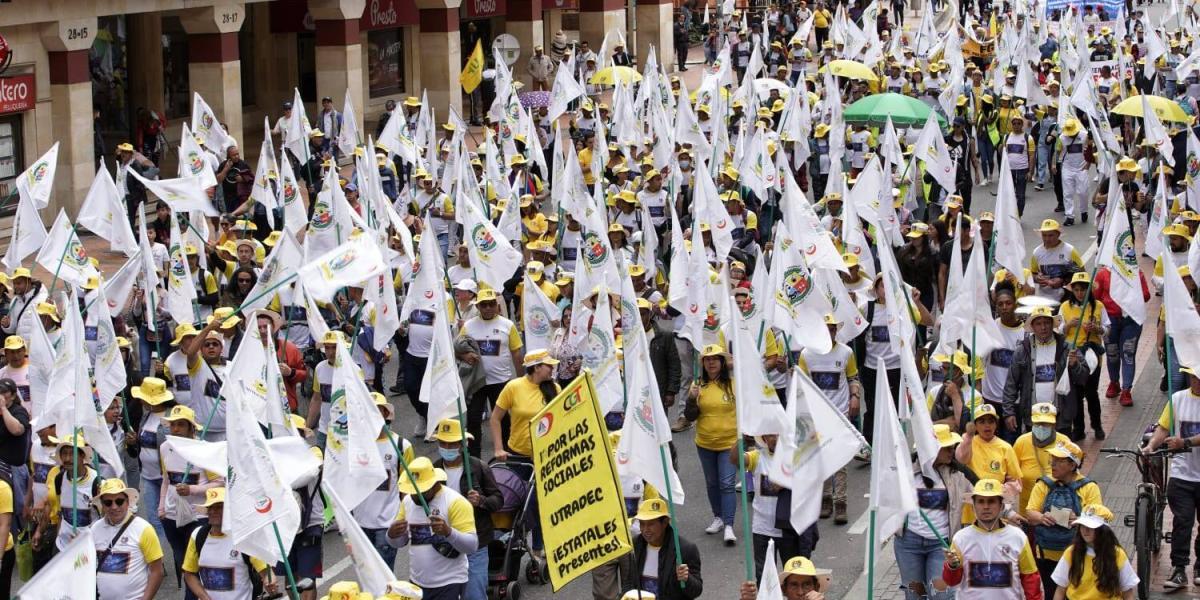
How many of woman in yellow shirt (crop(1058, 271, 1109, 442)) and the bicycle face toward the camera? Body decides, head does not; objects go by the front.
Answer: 2

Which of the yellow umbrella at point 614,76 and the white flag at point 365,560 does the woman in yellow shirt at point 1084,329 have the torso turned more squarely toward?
the white flag

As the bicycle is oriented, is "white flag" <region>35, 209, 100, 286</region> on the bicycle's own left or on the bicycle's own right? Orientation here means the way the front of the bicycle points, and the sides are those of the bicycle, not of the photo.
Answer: on the bicycle's own right

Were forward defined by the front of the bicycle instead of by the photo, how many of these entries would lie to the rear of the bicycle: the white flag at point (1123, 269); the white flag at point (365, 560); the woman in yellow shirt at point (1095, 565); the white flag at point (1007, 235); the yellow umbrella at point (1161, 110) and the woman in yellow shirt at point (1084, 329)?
4

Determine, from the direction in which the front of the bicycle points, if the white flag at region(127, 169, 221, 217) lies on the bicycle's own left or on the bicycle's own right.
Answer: on the bicycle's own right

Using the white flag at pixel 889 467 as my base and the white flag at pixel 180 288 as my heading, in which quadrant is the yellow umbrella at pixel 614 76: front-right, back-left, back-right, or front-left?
front-right

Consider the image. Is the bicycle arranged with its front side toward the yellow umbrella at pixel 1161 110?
no

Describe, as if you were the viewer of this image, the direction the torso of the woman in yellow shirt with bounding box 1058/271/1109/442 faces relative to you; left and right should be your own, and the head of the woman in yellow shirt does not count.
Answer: facing the viewer

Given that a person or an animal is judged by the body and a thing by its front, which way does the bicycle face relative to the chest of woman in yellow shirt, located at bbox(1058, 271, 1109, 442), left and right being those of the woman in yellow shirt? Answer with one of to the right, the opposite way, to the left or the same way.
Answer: the same way

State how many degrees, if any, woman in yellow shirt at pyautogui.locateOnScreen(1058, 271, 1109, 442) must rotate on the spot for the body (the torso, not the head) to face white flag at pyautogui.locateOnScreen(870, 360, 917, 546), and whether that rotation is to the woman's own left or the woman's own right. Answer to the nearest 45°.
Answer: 0° — they already face it

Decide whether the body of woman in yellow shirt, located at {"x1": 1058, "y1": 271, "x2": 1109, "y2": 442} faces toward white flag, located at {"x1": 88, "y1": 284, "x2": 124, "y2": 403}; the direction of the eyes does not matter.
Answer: no

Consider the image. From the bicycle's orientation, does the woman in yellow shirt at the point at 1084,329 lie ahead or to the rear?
to the rear

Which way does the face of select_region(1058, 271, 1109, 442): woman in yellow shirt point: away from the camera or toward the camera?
toward the camera

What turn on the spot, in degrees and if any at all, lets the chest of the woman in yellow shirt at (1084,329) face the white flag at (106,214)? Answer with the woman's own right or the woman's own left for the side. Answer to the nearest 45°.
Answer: approximately 90° to the woman's own right

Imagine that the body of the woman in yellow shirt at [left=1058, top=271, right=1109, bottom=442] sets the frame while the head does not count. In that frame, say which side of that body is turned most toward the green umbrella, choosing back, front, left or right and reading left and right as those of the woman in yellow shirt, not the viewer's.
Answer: back

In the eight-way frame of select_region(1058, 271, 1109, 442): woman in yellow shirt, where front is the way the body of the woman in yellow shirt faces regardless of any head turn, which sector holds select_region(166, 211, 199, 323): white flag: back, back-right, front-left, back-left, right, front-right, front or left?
right

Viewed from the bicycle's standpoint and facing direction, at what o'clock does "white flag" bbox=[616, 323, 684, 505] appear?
The white flag is roughly at 2 o'clock from the bicycle.

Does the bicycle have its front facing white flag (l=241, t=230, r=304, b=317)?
no

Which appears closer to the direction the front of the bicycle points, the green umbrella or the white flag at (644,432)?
the white flag

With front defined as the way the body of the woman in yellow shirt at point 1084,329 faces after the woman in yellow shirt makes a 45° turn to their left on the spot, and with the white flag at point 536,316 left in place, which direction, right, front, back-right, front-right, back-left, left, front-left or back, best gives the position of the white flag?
back-right
